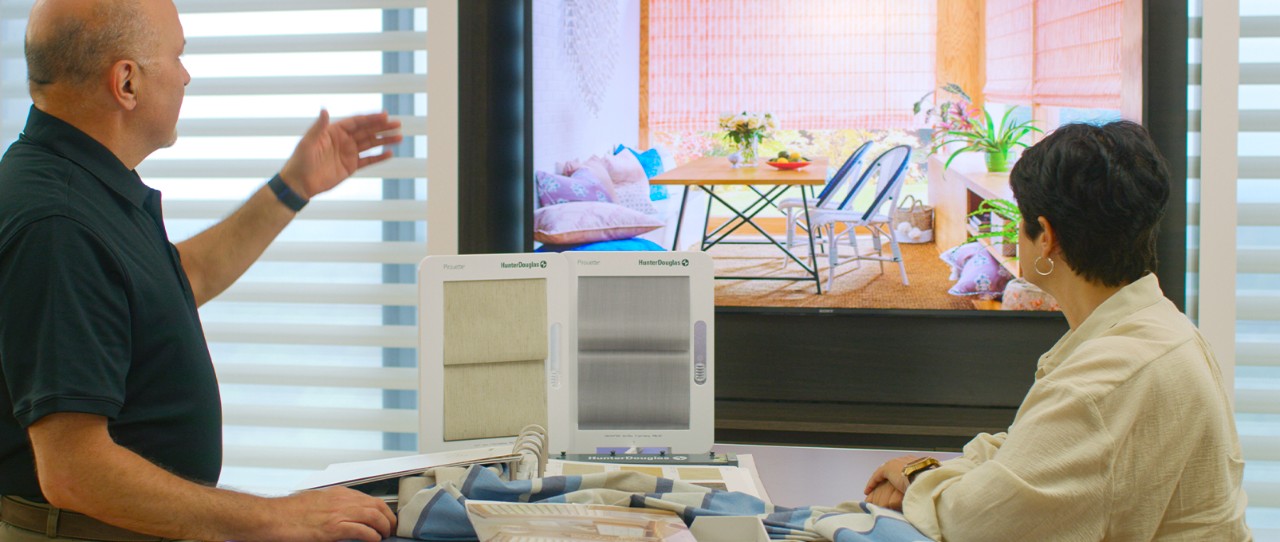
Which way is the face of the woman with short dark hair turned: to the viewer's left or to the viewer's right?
to the viewer's left

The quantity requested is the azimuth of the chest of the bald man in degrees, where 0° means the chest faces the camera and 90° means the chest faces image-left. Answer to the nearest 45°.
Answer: approximately 270°

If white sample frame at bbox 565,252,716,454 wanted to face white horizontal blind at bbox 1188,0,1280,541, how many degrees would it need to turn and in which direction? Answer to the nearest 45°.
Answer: approximately 135° to its left

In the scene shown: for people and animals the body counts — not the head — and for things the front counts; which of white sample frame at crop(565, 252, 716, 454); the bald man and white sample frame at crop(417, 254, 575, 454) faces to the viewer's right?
the bald man

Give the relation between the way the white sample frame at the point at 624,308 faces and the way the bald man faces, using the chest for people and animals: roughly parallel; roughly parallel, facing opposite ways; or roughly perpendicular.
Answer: roughly perpendicular

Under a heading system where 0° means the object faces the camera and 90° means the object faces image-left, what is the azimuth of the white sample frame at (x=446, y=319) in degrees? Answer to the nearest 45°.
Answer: approximately 0°

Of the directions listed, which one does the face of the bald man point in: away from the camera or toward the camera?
away from the camera

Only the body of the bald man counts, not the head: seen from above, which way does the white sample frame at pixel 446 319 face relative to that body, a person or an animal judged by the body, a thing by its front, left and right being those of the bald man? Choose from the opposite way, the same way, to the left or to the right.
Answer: to the right
